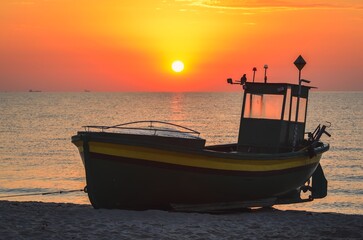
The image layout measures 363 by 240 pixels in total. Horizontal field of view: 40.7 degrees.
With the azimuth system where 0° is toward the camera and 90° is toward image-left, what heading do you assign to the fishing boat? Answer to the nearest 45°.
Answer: approximately 45°
